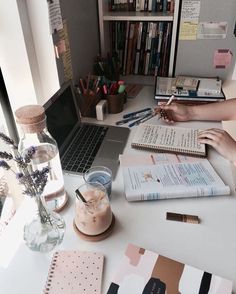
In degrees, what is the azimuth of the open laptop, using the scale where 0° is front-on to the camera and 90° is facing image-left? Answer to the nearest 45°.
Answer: approximately 270°

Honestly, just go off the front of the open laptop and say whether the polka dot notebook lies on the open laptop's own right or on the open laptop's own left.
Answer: on the open laptop's own right

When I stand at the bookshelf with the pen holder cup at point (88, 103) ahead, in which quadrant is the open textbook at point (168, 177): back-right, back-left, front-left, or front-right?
front-left

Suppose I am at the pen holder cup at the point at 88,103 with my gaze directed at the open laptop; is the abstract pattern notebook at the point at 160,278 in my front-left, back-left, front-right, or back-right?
front-left

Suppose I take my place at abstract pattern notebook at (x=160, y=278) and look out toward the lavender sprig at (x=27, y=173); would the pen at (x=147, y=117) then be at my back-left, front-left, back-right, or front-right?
front-right

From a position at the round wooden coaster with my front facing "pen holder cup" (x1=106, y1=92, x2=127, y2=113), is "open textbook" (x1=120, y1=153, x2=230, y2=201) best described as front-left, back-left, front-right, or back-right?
front-right
